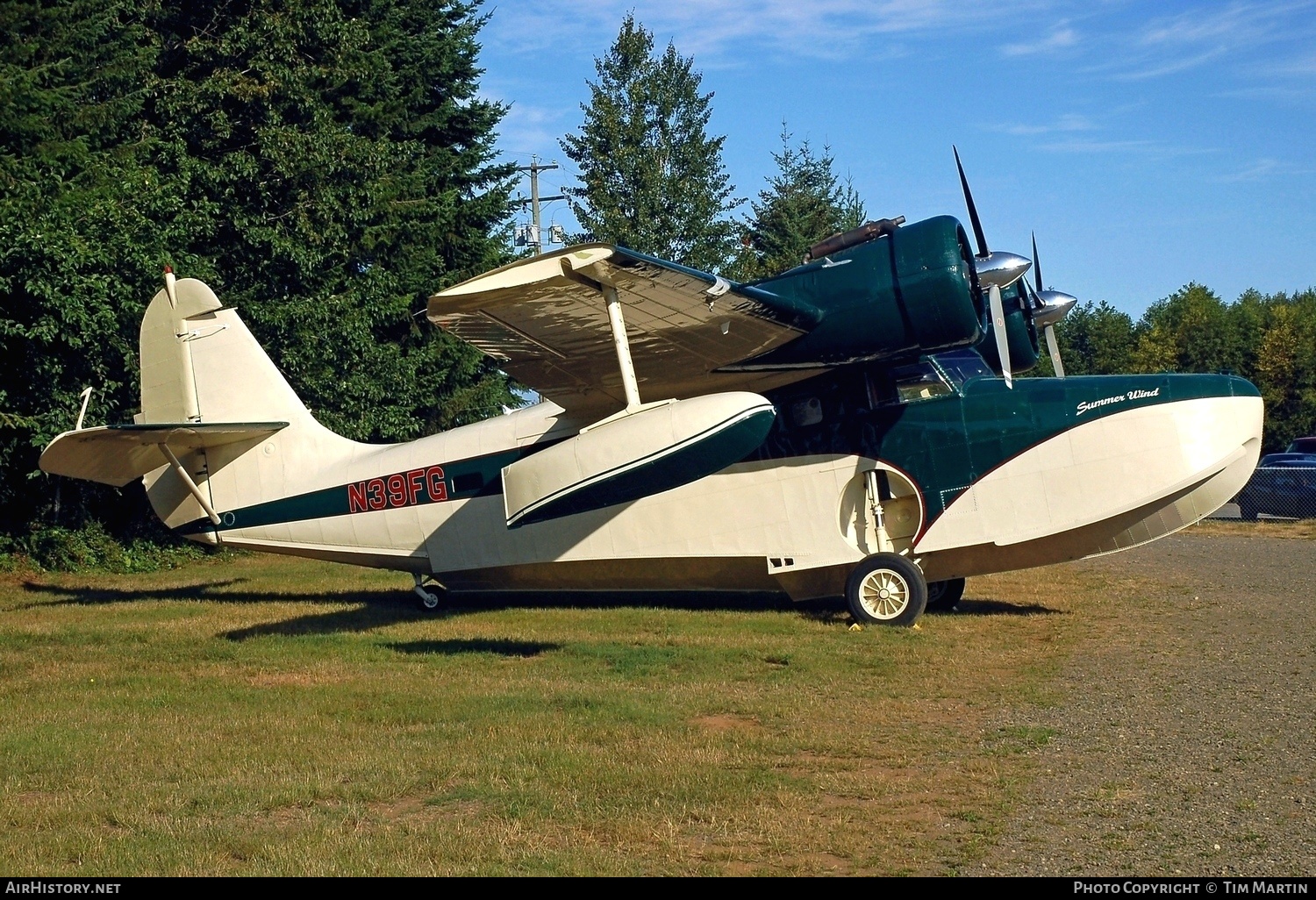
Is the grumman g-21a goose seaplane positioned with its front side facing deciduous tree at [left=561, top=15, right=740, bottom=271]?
no

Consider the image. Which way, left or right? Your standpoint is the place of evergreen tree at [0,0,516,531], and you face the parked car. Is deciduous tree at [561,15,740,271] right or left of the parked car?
left

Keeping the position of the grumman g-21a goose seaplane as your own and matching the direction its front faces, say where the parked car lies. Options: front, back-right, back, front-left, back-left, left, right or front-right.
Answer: front-left

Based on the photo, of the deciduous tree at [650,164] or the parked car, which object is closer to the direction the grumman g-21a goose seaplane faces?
the parked car

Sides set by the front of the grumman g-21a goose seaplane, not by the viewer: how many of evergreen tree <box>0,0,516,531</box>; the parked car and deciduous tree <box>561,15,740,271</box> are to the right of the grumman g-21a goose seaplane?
0

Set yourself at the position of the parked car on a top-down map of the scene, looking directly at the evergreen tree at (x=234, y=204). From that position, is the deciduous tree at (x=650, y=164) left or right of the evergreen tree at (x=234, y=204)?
right

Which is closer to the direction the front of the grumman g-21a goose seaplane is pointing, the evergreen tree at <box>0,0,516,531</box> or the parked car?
the parked car

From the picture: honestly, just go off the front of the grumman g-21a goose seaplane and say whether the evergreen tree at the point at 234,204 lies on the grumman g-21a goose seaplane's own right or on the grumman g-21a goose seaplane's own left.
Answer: on the grumman g-21a goose seaplane's own left

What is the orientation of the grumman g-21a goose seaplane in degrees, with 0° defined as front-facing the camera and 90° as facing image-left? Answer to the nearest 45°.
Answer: approximately 270°

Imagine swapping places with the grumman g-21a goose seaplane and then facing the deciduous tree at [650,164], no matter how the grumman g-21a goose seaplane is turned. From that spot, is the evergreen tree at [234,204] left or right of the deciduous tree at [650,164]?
left

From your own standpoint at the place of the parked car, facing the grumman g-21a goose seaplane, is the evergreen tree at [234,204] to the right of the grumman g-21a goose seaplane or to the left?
right
